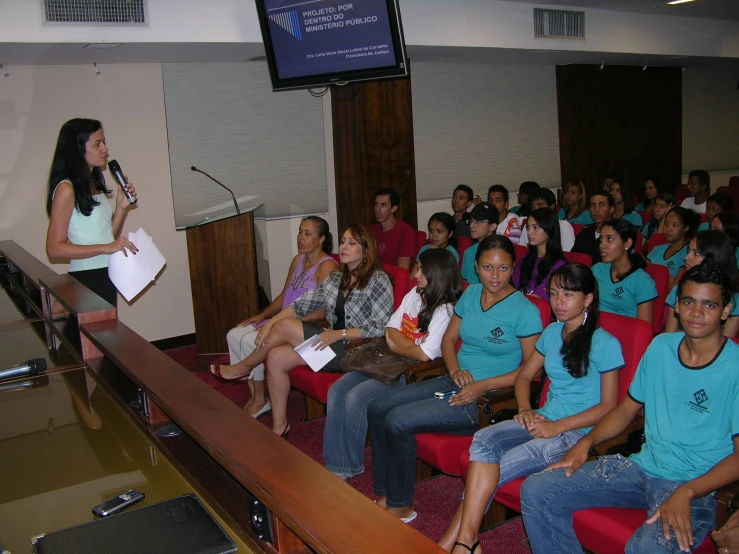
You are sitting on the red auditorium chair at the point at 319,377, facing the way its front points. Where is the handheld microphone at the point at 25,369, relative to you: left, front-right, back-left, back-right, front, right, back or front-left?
front

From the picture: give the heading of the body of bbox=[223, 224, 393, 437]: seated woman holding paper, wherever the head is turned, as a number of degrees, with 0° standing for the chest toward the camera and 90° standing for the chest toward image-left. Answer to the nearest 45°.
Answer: approximately 45°

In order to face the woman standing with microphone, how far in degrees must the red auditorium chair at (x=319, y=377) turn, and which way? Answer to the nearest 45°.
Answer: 0° — it already faces them

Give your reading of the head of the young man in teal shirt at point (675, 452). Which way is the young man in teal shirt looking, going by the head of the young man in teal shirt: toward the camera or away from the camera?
toward the camera

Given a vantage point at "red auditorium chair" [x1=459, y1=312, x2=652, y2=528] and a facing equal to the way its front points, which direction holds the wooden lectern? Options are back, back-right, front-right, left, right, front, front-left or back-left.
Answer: right

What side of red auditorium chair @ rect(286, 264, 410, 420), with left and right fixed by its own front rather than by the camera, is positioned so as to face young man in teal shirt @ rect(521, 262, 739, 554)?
left

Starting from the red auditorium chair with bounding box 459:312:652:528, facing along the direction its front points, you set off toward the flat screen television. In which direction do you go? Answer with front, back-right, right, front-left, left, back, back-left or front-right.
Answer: right

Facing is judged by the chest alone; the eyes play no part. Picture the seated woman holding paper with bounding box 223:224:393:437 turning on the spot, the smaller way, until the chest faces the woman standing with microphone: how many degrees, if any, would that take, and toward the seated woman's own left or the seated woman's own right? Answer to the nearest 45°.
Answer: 0° — they already face them

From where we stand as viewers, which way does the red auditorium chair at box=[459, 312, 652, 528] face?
facing the viewer and to the left of the viewer

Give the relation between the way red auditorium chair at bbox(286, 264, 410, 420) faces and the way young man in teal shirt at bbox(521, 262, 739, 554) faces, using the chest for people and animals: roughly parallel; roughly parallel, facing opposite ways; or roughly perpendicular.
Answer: roughly parallel

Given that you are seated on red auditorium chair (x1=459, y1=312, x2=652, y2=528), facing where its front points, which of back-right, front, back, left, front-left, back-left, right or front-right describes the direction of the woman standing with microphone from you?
front-right

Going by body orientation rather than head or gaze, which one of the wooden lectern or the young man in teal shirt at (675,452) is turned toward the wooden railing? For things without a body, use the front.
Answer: the young man in teal shirt

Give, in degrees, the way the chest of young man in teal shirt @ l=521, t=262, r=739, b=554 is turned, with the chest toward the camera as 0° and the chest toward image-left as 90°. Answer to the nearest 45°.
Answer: approximately 45°
